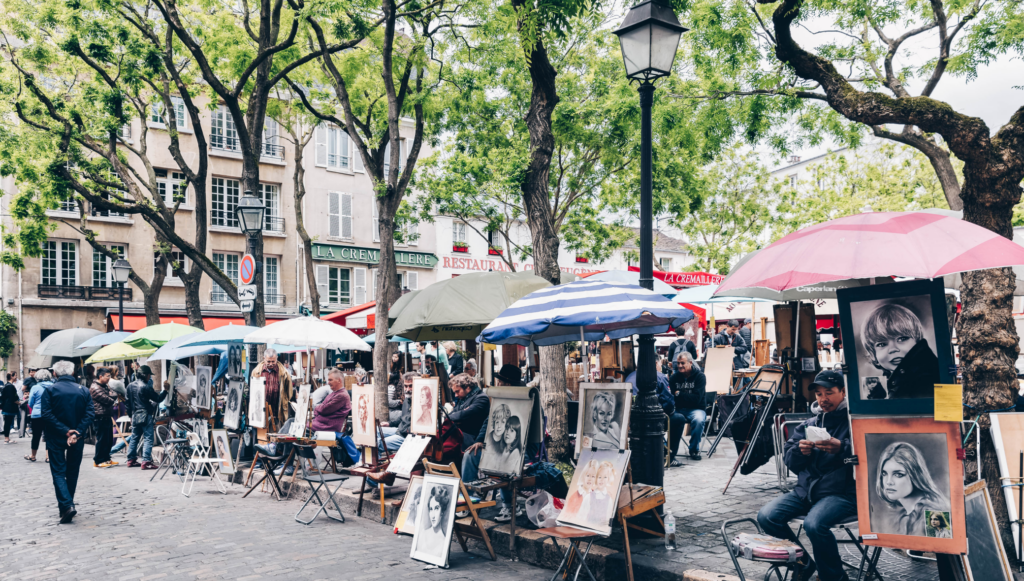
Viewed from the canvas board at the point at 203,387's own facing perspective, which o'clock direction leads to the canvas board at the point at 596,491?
the canvas board at the point at 596,491 is roughly at 10 o'clock from the canvas board at the point at 203,387.

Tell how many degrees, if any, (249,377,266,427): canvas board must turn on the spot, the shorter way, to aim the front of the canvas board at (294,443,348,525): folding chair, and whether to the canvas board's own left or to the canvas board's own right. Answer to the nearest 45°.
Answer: approximately 45° to the canvas board's own left

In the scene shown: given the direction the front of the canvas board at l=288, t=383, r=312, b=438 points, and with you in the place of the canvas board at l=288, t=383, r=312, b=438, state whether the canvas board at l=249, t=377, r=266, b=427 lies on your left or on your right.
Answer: on your right

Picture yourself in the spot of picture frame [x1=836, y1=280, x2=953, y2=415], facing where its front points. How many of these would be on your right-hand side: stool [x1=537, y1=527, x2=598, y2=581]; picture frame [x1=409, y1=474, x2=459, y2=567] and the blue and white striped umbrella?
3

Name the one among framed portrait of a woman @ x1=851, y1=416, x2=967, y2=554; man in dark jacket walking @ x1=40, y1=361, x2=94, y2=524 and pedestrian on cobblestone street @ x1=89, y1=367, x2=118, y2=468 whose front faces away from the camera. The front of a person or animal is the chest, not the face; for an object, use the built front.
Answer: the man in dark jacket walking

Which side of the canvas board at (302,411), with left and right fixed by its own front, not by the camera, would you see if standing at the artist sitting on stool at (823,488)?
left
